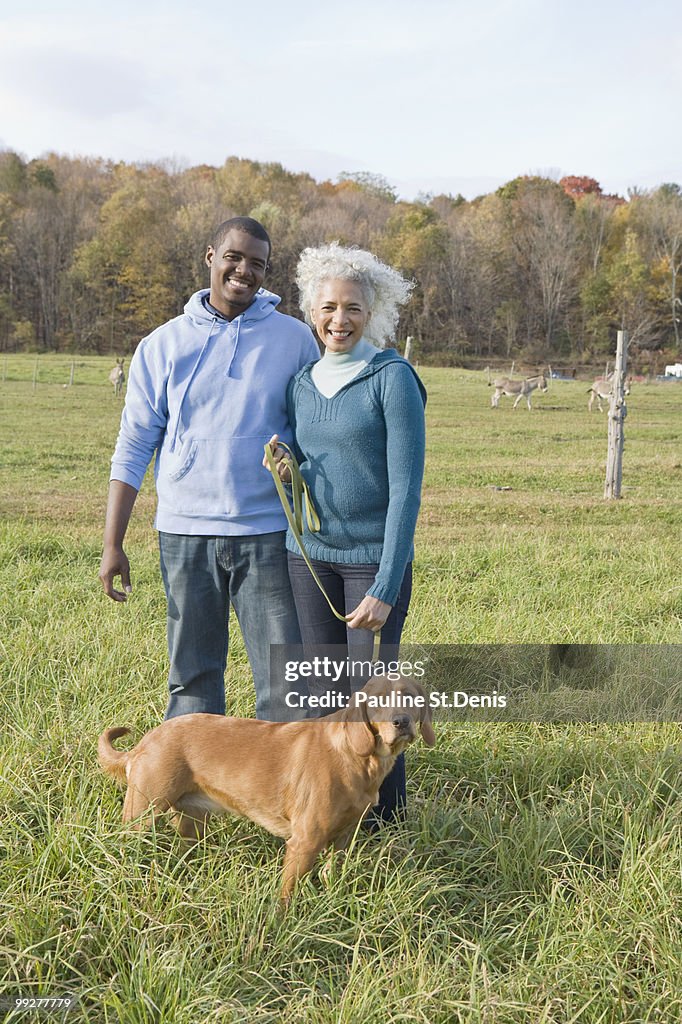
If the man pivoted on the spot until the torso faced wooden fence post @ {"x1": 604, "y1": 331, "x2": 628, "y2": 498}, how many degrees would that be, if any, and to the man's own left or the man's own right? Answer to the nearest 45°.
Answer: approximately 135° to the man's own left

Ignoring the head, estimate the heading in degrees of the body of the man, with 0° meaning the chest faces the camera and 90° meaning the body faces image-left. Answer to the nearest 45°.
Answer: approximately 0°
